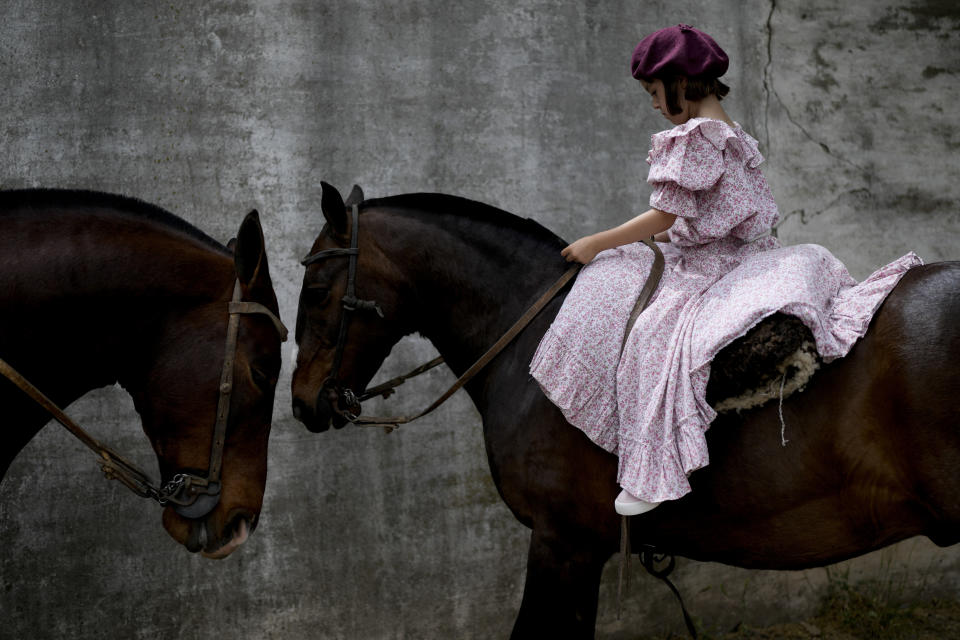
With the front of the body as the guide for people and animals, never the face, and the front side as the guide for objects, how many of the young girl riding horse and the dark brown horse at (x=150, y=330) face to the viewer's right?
1

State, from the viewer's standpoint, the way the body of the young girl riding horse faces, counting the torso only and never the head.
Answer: to the viewer's left

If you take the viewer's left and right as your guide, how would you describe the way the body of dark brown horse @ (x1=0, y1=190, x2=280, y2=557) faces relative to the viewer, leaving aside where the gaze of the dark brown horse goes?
facing to the right of the viewer

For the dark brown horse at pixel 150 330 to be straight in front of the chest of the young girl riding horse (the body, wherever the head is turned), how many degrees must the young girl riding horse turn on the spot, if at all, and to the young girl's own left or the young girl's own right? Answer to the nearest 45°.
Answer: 0° — they already face it

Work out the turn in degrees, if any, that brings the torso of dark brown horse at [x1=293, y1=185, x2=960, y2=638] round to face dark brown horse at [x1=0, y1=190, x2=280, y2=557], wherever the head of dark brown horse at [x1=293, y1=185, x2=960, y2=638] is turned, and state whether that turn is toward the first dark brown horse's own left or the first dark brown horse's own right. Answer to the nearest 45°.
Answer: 0° — it already faces it

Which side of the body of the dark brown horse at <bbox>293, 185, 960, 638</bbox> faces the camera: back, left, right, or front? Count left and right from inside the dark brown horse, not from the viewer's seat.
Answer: left

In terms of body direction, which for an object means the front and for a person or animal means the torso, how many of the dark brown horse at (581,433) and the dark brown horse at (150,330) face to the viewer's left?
1

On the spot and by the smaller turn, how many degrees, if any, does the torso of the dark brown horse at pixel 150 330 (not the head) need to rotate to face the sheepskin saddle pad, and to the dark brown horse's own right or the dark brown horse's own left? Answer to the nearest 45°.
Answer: approximately 45° to the dark brown horse's own right
